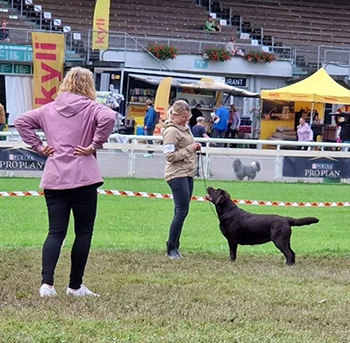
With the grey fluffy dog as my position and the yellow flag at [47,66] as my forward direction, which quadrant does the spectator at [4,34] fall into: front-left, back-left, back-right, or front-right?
front-right

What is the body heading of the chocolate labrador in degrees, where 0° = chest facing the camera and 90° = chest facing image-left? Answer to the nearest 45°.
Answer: approximately 90°

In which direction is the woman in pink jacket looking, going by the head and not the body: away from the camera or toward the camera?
away from the camera

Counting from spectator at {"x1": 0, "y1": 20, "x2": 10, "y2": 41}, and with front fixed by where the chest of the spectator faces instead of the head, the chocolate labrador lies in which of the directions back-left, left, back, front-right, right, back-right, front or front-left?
front

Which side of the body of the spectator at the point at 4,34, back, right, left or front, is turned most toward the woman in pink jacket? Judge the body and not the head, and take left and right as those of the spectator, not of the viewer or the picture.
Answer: front

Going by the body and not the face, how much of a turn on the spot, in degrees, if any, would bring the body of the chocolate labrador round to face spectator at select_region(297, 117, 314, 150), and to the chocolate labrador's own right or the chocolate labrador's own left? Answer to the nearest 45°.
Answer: approximately 90° to the chocolate labrador's own right

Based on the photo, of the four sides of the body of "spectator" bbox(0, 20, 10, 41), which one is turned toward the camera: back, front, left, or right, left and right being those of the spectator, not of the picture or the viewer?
front

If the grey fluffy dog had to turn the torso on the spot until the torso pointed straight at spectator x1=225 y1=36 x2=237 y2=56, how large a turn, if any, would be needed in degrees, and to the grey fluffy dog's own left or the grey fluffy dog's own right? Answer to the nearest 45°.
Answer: approximately 90° to the grey fluffy dog's own right

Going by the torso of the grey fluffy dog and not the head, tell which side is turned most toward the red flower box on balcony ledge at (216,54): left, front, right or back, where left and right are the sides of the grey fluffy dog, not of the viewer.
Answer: right

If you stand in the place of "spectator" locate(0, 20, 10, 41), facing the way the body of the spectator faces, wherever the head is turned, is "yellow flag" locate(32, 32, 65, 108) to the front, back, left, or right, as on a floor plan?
front

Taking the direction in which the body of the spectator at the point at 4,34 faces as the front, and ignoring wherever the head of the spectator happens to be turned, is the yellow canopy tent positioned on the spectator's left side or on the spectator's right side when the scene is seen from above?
on the spectator's left side

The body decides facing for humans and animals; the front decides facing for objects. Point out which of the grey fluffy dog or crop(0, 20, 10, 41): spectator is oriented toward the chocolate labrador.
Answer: the spectator

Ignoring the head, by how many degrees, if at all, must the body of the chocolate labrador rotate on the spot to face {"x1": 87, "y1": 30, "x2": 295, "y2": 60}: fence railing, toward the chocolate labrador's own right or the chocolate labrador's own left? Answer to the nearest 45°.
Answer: approximately 90° to the chocolate labrador's own right

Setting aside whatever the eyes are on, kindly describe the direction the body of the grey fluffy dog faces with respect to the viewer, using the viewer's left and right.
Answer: facing to the left of the viewer

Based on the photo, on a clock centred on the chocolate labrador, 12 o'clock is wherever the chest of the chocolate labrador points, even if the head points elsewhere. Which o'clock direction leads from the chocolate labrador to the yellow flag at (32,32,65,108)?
The yellow flag is roughly at 2 o'clock from the chocolate labrador.

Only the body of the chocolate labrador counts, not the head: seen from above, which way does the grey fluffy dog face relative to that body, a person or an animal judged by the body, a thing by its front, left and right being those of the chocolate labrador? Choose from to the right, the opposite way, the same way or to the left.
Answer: the same way

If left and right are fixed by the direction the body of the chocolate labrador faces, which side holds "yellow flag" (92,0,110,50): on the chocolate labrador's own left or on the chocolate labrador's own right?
on the chocolate labrador's own right

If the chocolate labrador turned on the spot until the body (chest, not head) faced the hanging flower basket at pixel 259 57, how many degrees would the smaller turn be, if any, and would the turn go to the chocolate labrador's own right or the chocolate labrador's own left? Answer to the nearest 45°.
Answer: approximately 90° to the chocolate labrador's own right
